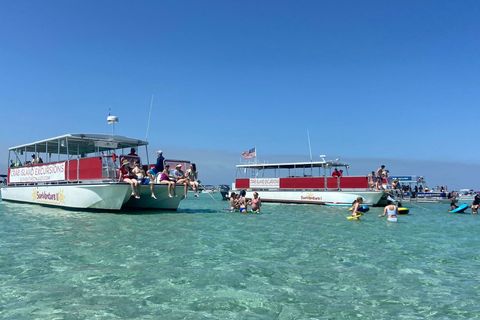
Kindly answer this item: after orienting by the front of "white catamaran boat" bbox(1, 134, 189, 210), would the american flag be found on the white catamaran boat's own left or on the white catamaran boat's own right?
on the white catamaran boat's own left

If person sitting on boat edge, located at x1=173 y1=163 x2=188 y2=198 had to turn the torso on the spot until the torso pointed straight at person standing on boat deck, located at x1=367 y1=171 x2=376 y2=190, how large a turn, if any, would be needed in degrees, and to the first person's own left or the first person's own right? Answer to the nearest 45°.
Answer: approximately 90° to the first person's own left

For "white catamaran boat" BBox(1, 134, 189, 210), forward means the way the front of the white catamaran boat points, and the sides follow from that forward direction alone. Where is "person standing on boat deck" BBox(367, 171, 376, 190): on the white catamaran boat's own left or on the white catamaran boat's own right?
on the white catamaran boat's own left

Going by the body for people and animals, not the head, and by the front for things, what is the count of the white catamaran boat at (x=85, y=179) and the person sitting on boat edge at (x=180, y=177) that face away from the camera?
0

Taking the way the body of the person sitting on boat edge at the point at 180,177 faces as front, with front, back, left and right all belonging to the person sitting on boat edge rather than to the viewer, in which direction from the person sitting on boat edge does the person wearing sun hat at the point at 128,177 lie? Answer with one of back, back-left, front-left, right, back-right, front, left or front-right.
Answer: right

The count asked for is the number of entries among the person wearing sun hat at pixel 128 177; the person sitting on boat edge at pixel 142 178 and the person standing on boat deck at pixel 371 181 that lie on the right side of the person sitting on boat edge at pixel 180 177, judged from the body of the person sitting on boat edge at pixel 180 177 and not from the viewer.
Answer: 2

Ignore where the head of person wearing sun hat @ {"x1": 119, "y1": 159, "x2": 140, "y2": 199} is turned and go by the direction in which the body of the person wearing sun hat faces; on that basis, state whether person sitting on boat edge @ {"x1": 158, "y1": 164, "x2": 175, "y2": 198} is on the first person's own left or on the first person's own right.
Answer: on the first person's own left

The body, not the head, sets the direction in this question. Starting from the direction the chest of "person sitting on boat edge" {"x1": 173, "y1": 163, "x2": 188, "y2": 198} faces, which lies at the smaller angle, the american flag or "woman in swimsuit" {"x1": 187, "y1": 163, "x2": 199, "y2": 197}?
the woman in swimsuit

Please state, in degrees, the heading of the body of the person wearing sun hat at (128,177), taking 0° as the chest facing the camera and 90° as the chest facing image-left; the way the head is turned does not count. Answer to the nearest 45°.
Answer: approximately 315°

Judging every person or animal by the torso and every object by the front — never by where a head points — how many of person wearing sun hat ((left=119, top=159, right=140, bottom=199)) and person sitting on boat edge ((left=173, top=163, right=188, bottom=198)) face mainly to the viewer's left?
0

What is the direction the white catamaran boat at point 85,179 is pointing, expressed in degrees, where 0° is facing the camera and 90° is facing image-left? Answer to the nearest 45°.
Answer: approximately 315°

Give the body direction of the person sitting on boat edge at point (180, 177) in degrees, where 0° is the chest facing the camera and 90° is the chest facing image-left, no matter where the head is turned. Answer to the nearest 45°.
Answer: approximately 315°
